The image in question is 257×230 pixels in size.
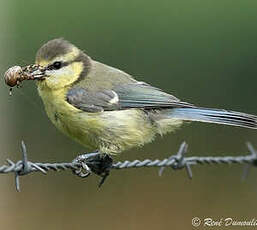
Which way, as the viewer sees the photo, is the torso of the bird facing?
to the viewer's left
